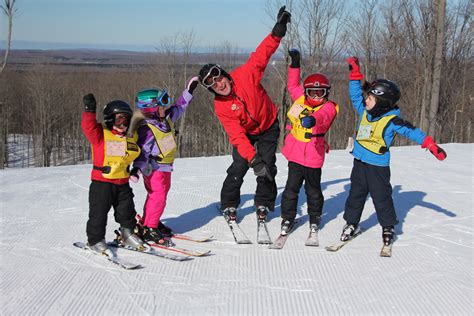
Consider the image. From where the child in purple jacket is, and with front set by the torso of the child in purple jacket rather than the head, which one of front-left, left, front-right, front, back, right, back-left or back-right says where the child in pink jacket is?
front-left

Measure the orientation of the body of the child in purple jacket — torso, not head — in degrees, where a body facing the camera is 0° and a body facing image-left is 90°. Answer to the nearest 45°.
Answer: approximately 315°

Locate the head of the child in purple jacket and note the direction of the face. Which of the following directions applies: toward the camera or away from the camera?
toward the camera

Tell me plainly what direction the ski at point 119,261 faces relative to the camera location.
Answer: facing the viewer and to the right of the viewer

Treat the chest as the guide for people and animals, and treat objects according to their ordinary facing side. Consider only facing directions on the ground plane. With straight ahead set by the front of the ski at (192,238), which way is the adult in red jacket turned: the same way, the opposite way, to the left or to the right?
to the right

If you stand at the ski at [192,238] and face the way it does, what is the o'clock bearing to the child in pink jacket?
The child in pink jacket is roughly at 12 o'clock from the ski.

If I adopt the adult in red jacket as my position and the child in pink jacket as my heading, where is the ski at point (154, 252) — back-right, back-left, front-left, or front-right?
back-right

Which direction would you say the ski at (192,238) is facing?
to the viewer's right

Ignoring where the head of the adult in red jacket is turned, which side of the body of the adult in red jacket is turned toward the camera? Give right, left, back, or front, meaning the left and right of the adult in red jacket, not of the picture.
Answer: front

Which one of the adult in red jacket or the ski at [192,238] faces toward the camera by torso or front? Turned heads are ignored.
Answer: the adult in red jacket

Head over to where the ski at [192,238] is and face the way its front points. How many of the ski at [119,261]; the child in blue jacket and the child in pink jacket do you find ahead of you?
2

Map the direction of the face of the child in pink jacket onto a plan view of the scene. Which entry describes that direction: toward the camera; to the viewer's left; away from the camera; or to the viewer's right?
toward the camera

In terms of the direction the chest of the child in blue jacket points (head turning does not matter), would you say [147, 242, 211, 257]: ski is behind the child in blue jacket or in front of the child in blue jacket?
in front

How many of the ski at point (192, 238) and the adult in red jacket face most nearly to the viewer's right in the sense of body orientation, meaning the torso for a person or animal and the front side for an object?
1
